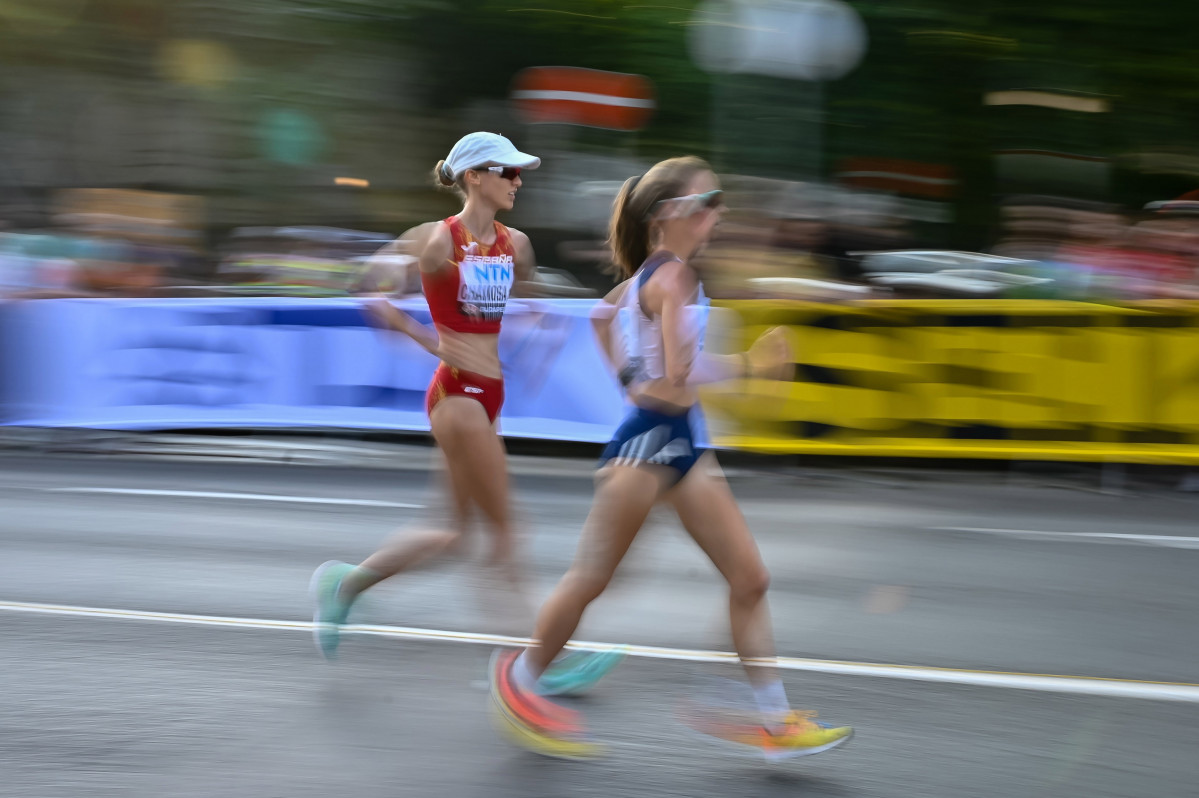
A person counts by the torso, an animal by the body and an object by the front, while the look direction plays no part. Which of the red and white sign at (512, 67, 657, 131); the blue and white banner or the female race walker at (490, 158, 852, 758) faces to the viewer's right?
the female race walker

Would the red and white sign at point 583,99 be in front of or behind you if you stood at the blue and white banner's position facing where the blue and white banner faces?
behind

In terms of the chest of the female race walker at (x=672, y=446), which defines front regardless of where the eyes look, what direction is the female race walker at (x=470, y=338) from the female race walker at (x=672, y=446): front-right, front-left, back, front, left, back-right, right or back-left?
back-left

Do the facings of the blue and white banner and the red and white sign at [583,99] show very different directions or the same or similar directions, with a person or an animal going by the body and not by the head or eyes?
same or similar directions

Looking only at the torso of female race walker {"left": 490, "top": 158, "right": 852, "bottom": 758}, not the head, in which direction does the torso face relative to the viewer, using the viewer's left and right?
facing to the right of the viewer

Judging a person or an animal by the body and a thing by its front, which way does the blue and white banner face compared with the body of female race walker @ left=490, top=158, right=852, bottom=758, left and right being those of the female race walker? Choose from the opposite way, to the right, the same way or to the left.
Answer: to the right

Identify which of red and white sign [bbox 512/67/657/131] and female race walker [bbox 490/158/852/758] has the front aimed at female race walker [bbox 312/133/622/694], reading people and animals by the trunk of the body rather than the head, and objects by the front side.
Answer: the red and white sign

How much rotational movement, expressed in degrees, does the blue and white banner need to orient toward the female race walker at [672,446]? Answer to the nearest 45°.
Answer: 0° — it already faces them

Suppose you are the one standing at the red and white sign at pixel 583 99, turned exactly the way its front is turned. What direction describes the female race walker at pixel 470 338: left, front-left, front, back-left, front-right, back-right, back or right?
front

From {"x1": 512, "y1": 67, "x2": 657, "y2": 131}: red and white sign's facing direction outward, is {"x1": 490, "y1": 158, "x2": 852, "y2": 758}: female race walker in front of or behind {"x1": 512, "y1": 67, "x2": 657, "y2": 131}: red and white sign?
in front

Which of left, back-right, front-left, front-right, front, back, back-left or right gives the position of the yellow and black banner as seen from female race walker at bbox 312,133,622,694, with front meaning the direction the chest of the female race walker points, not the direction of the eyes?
left

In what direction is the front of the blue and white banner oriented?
toward the camera

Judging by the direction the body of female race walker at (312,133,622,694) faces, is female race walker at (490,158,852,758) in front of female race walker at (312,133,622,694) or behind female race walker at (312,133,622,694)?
in front

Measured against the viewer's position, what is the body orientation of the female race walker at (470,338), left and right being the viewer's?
facing the viewer and to the right of the viewer
